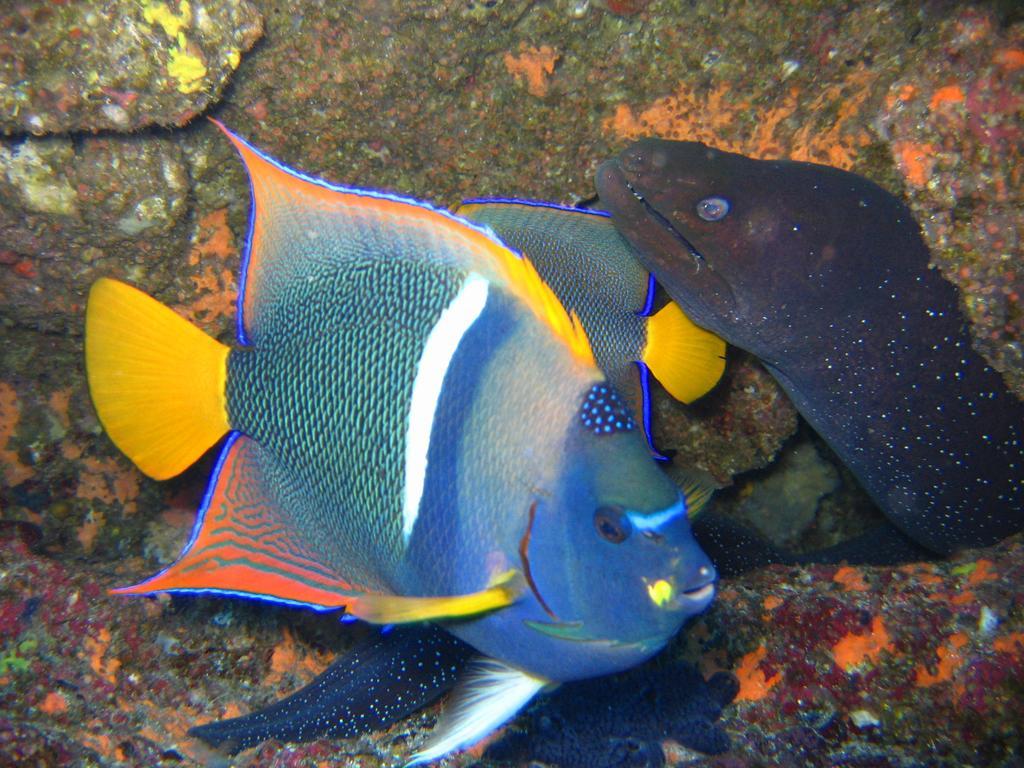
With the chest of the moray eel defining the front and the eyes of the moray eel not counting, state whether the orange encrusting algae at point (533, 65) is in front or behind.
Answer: in front

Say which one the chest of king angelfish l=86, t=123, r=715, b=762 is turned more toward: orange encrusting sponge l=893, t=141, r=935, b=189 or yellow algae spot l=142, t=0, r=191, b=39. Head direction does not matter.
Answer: the orange encrusting sponge

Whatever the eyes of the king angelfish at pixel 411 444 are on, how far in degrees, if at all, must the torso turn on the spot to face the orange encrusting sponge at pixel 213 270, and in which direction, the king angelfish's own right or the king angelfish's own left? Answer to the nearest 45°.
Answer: approximately 135° to the king angelfish's own left

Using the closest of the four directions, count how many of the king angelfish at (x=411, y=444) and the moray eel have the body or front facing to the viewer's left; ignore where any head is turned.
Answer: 1

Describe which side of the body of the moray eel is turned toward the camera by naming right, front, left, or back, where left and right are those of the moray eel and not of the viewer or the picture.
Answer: left

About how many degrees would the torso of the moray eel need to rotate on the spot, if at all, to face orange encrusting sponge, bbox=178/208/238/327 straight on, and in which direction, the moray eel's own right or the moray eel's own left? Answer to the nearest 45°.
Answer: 0° — it already faces it

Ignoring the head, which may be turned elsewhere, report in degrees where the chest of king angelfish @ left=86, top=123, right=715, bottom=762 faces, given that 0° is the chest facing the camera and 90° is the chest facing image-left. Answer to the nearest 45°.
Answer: approximately 270°

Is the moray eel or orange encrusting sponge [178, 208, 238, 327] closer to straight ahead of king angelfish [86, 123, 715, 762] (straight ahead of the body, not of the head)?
the moray eel
